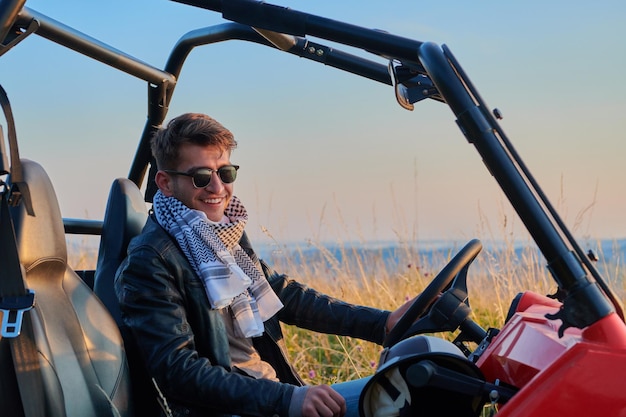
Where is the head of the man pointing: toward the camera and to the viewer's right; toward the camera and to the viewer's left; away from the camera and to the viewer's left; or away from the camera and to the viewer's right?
toward the camera and to the viewer's right

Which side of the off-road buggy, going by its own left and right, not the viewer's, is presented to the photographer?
right

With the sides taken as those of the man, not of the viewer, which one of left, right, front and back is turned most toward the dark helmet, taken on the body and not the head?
front

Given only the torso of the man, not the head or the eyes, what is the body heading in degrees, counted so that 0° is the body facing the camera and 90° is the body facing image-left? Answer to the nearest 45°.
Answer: approximately 315°
